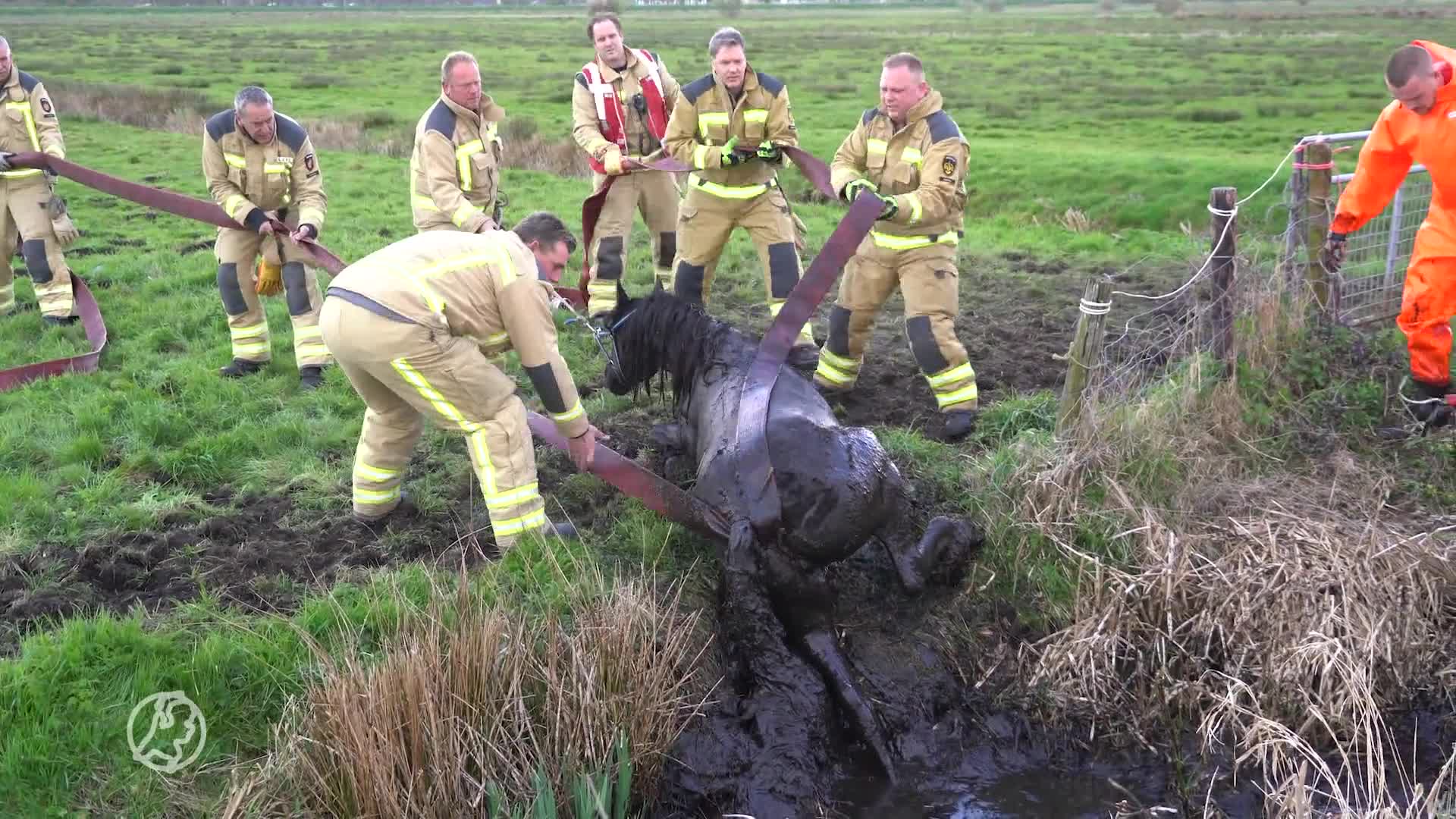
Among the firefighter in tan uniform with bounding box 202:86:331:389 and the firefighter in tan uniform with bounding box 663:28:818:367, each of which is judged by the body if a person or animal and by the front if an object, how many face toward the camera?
2

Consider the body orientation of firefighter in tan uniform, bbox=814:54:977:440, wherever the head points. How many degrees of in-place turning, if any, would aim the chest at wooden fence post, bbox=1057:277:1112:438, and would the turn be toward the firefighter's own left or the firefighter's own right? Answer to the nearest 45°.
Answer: approximately 90° to the firefighter's own left

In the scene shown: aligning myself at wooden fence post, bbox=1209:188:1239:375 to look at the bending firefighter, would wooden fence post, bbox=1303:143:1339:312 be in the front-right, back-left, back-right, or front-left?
back-right

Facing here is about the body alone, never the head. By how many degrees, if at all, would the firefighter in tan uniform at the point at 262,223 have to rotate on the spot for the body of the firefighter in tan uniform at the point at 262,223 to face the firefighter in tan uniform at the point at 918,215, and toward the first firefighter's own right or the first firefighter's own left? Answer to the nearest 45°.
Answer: approximately 45° to the first firefighter's own left

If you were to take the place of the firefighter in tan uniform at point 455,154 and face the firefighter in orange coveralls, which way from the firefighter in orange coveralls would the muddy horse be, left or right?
right
